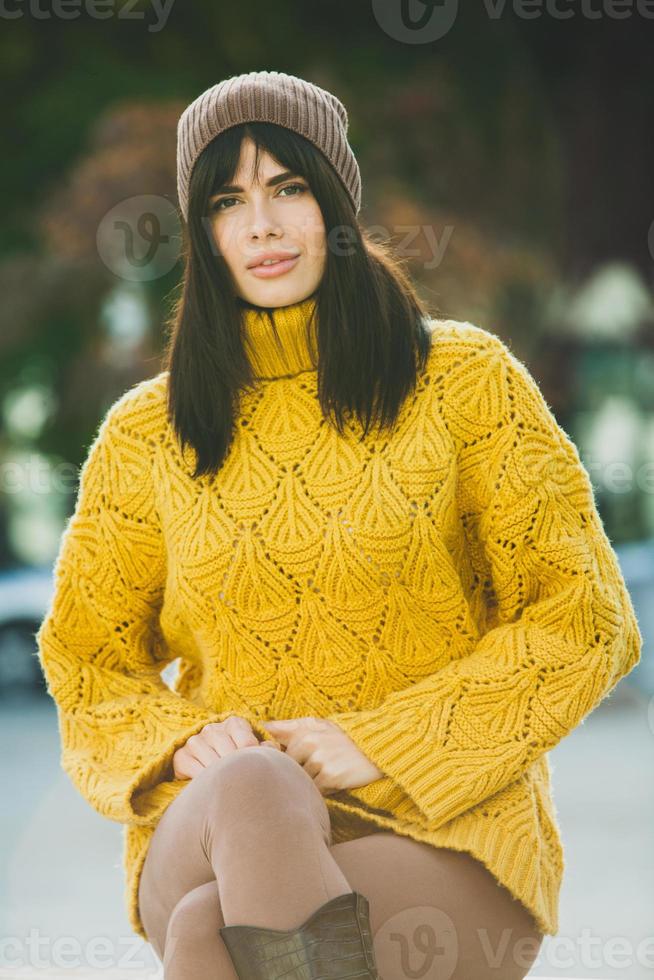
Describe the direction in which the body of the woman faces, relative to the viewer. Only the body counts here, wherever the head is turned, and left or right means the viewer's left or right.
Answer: facing the viewer

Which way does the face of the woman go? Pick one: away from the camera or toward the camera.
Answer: toward the camera
